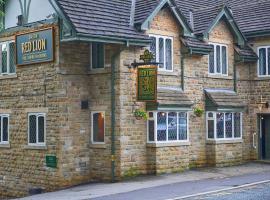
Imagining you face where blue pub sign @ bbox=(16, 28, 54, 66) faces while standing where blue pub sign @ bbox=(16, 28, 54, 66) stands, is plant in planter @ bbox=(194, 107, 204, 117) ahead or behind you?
behind

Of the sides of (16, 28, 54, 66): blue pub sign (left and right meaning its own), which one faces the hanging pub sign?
left

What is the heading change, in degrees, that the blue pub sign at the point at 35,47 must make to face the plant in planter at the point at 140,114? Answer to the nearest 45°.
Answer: approximately 135° to its left

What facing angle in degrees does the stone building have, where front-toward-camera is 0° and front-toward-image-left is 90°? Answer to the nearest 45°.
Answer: approximately 315°

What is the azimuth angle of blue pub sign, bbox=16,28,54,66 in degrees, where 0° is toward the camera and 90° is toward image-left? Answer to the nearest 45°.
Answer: approximately 45°
